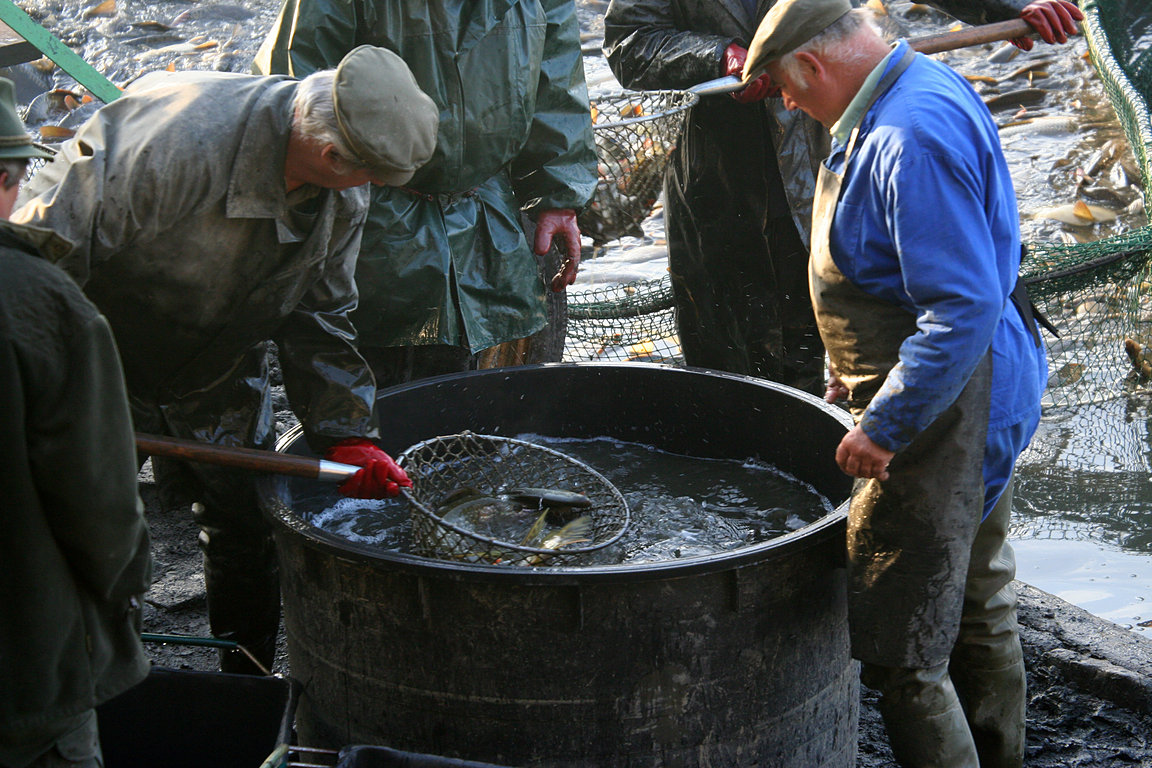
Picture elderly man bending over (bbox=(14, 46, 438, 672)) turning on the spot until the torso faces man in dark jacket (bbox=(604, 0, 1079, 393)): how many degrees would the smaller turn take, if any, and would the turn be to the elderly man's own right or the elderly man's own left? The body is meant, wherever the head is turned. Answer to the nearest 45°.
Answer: approximately 90° to the elderly man's own left

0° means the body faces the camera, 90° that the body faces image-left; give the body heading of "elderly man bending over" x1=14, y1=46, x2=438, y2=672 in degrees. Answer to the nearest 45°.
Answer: approximately 315°

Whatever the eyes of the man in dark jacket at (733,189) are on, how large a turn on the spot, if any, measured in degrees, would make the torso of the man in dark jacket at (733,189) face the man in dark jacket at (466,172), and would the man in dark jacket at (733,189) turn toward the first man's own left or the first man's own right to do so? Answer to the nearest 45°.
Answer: approximately 90° to the first man's own right

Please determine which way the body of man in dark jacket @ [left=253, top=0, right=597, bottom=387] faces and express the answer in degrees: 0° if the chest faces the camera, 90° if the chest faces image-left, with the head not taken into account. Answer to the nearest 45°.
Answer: approximately 0°

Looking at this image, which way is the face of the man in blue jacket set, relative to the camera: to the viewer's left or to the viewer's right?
to the viewer's left

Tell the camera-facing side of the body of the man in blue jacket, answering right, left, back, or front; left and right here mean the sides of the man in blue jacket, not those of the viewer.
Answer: left

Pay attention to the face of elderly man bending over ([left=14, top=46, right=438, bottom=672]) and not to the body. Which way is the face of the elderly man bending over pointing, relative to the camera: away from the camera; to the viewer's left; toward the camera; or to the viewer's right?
to the viewer's right

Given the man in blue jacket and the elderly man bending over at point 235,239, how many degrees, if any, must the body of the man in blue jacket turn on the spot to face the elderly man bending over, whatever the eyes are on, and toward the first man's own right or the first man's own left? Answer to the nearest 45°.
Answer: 0° — they already face them

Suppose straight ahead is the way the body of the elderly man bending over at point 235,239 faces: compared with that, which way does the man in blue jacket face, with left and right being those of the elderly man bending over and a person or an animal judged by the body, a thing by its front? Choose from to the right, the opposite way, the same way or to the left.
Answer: the opposite way

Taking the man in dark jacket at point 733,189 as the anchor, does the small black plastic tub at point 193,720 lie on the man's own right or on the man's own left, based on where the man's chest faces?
on the man's own right
